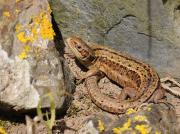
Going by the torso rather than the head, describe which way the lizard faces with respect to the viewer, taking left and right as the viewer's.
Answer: facing away from the viewer and to the left of the viewer

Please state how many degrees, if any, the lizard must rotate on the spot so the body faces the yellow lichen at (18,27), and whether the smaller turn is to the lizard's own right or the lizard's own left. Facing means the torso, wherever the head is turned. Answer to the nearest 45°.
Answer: approximately 45° to the lizard's own left

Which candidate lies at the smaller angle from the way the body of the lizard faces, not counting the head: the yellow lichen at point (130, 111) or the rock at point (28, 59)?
the rock

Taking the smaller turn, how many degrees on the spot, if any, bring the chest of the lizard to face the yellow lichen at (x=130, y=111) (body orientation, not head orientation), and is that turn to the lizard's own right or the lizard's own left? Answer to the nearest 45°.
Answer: approximately 135° to the lizard's own left

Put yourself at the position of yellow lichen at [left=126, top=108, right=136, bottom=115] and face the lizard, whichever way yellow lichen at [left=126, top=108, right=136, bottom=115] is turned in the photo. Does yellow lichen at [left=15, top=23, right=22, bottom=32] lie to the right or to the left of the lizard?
left
